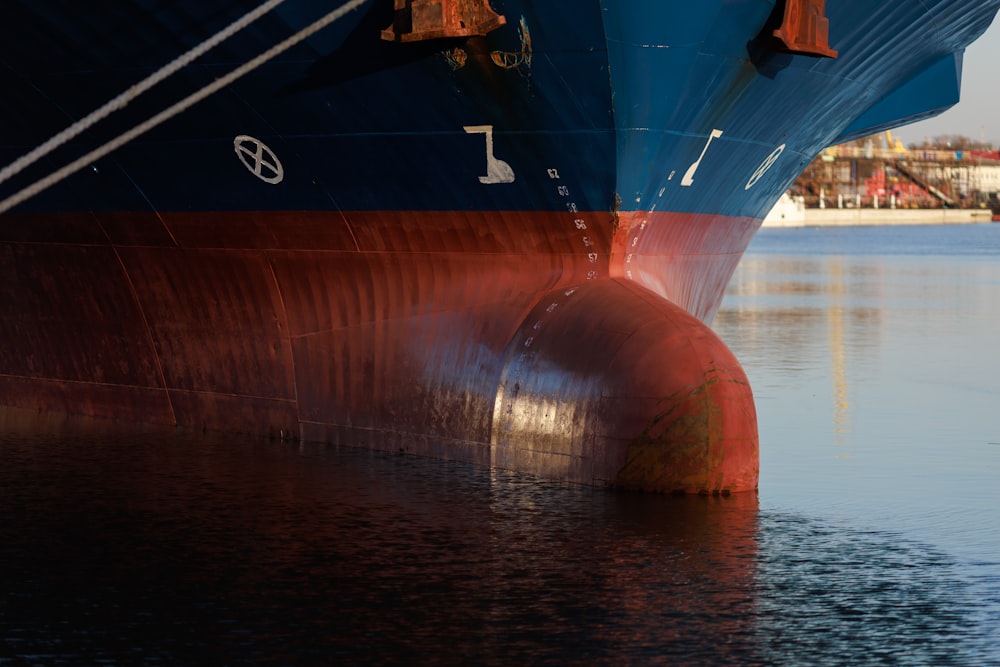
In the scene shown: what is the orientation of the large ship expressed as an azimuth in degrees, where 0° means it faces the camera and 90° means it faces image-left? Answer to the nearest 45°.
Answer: approximately 315°
